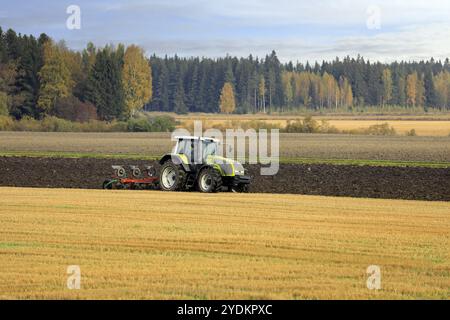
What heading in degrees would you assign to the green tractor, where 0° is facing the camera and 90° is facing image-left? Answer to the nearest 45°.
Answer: approximately 315°
